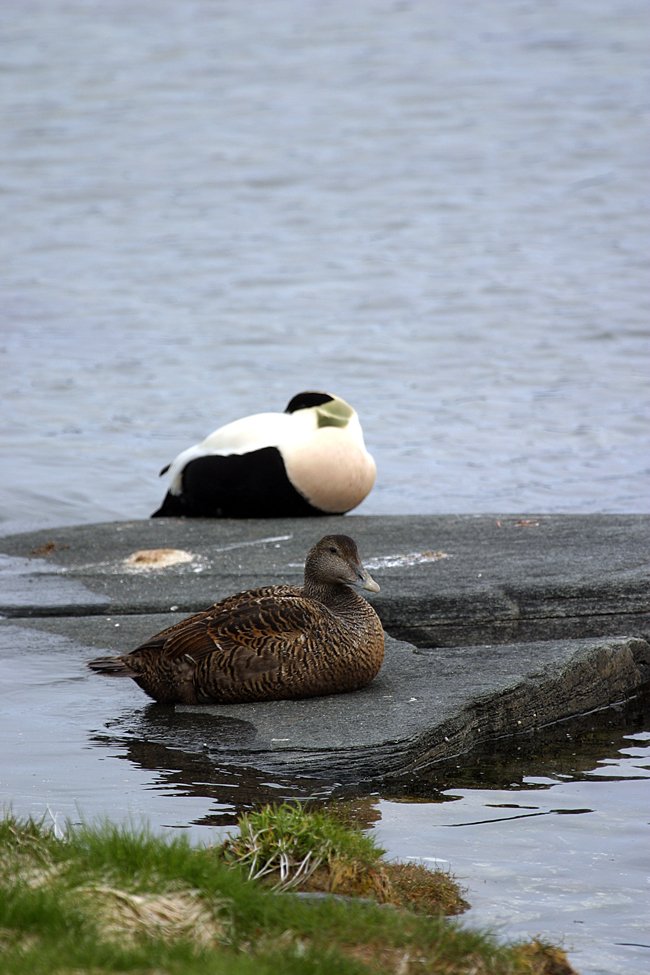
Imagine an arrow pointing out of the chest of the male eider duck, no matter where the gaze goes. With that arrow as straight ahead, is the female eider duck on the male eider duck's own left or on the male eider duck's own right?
on the male eider duck's own right

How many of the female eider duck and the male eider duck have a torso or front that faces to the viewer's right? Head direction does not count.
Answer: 2

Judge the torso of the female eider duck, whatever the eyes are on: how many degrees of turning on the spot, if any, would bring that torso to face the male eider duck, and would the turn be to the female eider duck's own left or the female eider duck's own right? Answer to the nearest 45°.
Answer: approximately 90° to the female eider duck's own left

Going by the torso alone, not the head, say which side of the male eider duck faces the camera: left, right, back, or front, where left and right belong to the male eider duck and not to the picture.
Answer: right

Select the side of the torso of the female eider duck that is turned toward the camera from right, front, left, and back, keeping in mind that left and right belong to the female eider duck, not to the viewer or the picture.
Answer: right
